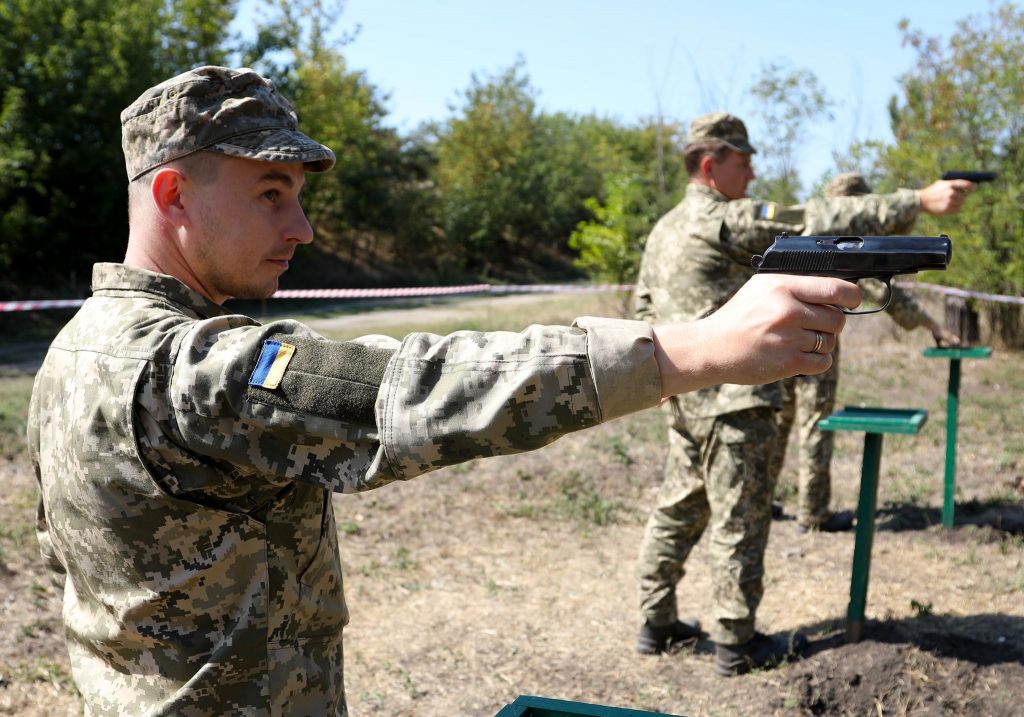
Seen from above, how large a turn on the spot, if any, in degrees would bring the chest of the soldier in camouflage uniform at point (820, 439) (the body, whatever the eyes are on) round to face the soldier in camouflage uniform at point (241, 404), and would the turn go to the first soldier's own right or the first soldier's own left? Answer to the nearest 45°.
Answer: approximately 90° to the first soldier's own right

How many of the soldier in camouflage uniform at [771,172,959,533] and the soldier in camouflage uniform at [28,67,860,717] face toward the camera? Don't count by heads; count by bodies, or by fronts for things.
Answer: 0

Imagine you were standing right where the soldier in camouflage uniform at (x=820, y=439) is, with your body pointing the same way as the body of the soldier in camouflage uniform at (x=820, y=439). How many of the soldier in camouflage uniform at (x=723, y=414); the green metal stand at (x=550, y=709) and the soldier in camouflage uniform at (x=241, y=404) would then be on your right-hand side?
3

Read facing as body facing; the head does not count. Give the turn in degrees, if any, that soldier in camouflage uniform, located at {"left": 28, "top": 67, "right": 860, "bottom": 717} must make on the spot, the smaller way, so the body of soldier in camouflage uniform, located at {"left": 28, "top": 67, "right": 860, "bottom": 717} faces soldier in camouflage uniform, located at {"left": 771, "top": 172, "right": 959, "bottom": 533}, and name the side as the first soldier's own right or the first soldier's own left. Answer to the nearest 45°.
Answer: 0° — they already face them

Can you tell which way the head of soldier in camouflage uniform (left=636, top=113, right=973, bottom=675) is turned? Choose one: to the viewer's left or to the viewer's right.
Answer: to the viewer's right

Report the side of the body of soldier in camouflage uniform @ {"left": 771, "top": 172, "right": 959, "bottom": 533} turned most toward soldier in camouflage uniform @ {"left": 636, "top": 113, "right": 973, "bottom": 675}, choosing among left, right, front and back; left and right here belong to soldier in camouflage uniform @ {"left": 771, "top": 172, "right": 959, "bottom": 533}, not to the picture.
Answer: right

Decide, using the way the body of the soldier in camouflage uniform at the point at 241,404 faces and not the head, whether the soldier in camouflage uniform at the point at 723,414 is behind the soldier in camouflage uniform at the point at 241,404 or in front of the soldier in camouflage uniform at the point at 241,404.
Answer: in front

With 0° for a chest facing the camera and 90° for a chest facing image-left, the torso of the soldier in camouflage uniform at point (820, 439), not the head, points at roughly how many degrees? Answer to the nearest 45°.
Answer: approximately 270°

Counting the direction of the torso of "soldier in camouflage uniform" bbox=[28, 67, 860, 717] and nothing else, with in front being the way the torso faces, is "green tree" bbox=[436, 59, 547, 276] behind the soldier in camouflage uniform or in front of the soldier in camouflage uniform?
in front

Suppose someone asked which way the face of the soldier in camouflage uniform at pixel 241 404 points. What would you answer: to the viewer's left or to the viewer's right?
to the viewer's right

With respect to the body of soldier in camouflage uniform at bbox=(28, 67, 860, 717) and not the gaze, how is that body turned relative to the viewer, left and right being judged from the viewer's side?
facing away from the viewer and to the right of the viewer

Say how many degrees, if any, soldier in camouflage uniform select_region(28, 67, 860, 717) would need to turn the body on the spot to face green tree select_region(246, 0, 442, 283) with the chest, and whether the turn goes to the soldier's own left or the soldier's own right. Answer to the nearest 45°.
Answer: approximately 45° to the soldier's own left
